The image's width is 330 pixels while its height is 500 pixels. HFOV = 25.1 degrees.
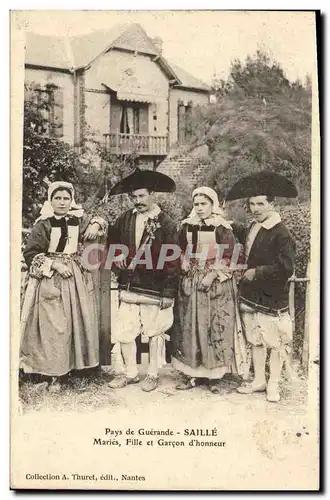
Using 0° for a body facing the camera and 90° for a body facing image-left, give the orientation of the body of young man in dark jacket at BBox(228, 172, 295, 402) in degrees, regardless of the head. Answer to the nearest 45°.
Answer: approximately 45°

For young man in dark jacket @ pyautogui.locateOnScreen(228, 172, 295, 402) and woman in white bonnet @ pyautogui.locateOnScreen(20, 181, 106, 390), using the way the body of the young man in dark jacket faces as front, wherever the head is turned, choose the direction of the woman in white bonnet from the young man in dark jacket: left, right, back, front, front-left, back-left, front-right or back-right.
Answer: front-right
